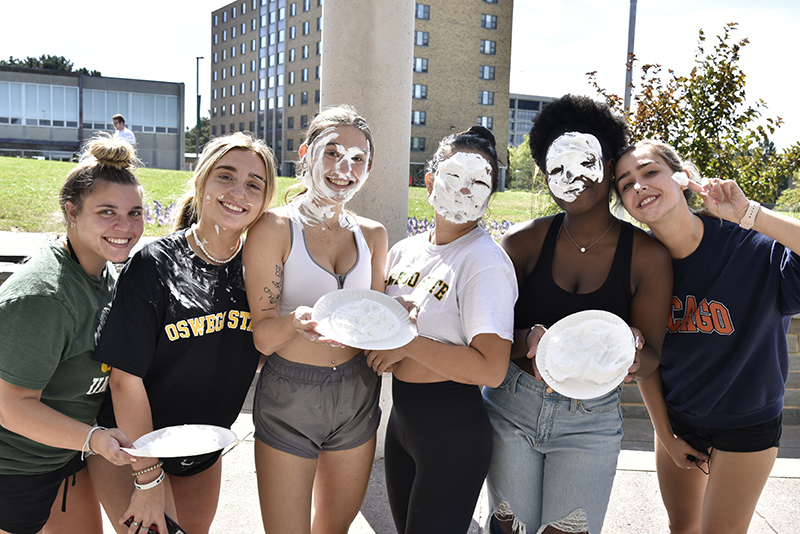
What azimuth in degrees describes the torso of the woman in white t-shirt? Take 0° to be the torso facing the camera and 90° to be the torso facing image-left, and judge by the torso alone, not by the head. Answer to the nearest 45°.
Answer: approximately 45°

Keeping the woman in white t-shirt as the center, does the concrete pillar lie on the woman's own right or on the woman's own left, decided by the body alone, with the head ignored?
on the woman's own right

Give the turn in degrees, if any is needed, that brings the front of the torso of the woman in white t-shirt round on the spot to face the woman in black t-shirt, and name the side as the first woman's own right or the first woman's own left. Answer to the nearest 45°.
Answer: approximately 45° to the first woman's own right
